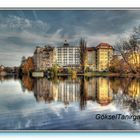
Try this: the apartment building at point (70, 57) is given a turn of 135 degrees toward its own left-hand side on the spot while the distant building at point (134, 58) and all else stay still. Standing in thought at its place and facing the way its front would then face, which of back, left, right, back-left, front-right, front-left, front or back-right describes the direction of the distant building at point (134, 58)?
front-right

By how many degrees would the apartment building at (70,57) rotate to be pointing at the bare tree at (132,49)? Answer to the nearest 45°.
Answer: approximately 90° to its left

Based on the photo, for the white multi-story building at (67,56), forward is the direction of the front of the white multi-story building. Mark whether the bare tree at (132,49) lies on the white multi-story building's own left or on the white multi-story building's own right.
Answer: on the white multi-story building's own left

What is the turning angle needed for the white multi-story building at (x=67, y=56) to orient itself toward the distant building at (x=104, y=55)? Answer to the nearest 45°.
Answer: approximately 90° to its left

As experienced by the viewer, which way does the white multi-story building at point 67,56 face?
facing the viewer

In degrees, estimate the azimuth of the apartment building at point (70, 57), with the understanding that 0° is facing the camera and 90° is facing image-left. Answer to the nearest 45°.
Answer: approximately 0°

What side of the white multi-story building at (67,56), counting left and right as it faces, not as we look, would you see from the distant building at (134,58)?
left
